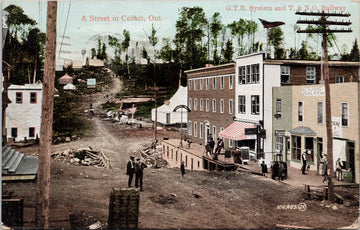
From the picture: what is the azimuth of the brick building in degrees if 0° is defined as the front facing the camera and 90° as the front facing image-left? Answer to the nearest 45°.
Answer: approximately 45°

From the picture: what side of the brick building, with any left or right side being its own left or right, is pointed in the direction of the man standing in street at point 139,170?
front
